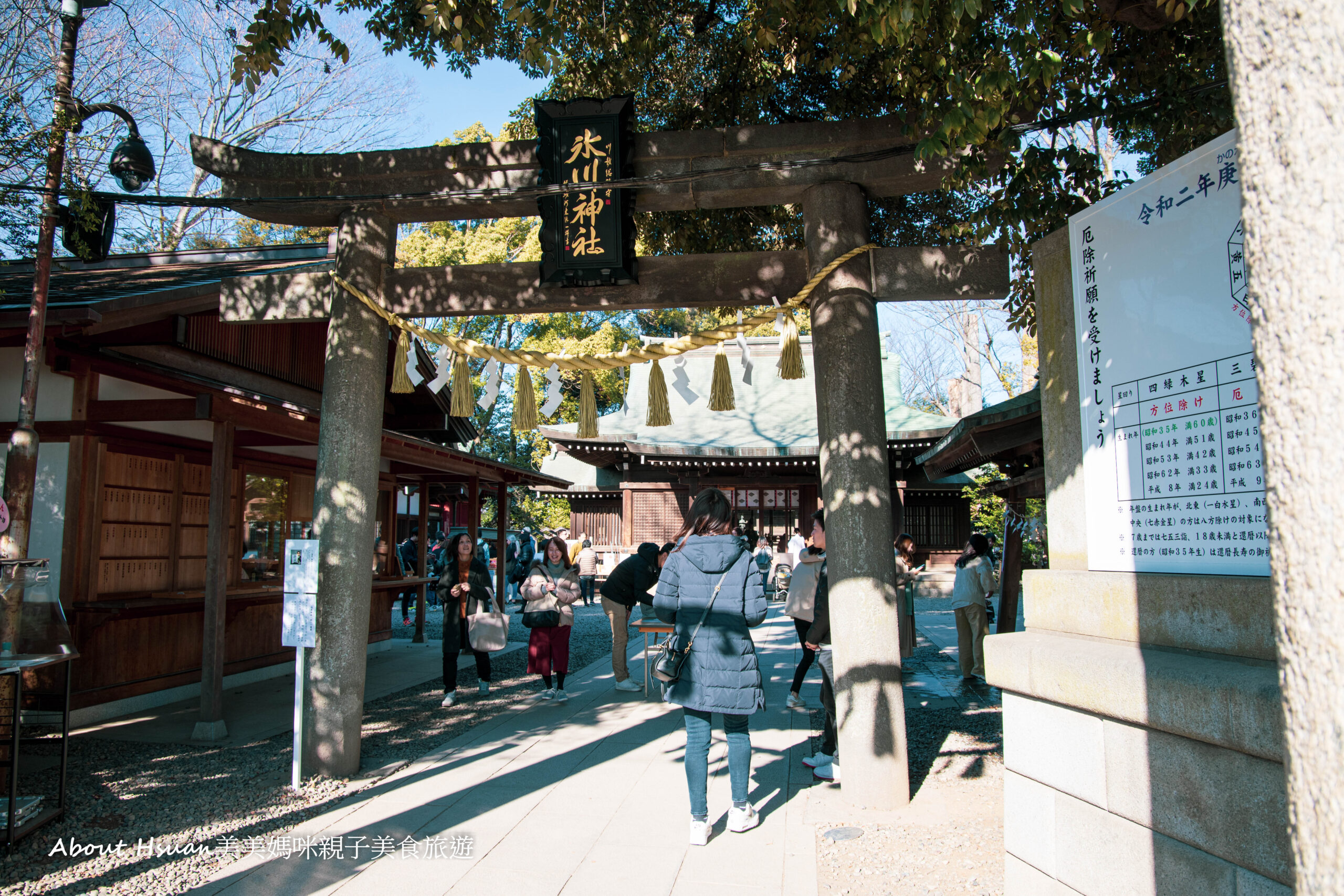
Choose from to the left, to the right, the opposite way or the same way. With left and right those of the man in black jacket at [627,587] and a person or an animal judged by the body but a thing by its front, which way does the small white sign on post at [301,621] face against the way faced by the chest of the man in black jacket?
to the right

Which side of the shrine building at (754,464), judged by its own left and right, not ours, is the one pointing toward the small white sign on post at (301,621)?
front

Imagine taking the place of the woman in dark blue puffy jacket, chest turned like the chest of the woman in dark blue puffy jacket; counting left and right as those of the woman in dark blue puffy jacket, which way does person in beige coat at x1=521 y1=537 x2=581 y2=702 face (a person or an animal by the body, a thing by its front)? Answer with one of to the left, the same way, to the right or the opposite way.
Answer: the opposite way

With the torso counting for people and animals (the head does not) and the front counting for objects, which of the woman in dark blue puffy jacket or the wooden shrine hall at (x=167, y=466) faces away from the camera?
the woman in dark blue puffy jacket

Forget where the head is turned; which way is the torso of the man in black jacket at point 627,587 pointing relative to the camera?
to the viewer's right

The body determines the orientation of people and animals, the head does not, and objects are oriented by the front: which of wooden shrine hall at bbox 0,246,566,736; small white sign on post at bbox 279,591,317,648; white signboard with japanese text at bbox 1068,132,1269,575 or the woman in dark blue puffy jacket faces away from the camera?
the woman in dark blue puffy jacket

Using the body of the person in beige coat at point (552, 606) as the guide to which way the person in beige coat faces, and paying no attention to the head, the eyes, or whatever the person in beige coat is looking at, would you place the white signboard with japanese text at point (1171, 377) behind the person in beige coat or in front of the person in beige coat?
in front

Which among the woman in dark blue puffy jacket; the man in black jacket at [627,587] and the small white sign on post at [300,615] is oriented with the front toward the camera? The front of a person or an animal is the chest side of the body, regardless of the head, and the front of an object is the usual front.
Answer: the small white sign on post

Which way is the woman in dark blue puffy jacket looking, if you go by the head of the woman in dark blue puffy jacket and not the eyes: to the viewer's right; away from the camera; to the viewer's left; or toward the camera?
away from the camera

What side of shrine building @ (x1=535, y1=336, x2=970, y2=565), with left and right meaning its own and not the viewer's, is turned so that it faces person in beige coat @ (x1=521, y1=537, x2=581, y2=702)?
front

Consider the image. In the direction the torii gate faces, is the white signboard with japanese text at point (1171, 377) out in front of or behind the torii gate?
in front

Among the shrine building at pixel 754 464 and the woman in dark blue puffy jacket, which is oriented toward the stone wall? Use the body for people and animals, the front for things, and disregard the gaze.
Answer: the shrine building

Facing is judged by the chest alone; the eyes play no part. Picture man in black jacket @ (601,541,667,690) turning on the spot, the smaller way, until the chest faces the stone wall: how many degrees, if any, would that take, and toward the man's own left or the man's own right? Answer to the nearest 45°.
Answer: approximately 90° to the man's own right
